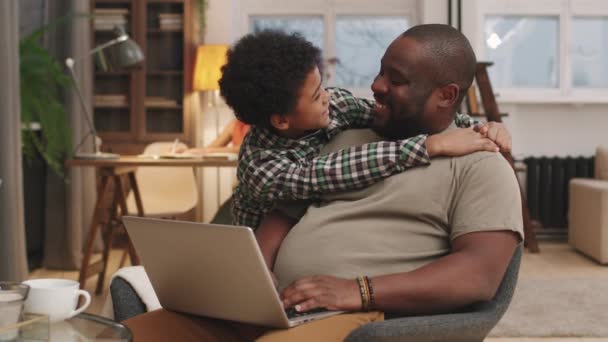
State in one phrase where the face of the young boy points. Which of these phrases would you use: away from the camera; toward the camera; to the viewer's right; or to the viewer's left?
to the viewer's right

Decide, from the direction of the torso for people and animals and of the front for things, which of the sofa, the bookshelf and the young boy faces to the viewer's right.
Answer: the young boy

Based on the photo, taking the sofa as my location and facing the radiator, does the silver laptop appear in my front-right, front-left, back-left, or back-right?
back-left

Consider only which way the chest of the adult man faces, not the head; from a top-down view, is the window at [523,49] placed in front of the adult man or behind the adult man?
behind

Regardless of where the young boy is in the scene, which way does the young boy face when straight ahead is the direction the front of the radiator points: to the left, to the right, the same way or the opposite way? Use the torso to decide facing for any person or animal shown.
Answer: to the left

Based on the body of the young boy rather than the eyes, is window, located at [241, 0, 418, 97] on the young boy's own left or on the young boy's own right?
on the young boy's own left

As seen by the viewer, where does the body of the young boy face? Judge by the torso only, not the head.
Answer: to the viewer's right
